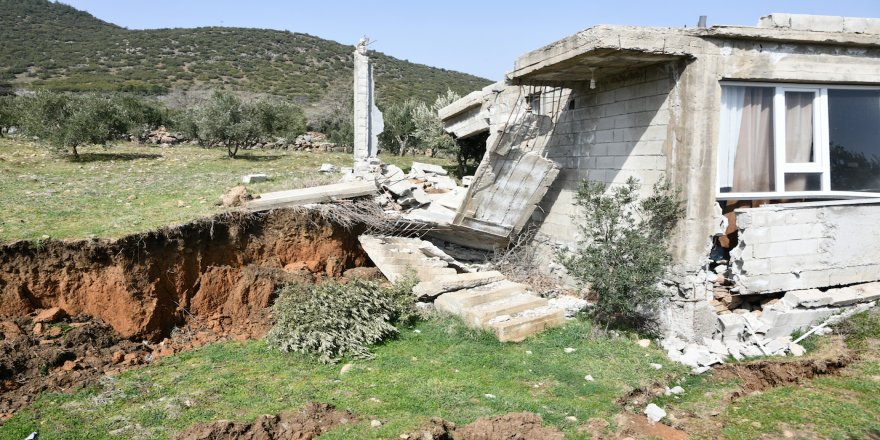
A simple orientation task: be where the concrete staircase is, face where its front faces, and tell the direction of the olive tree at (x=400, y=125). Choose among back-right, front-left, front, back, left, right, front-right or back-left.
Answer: back-left

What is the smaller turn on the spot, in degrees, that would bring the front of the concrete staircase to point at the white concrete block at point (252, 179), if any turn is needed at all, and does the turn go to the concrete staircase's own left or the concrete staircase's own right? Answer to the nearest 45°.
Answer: approximately 180°

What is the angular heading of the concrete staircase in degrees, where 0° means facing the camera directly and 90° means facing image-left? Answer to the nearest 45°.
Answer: approximately 315°

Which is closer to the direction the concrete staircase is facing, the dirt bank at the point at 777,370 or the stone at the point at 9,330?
the dirt bank

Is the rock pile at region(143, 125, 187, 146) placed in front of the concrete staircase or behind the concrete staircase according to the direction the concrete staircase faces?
behind

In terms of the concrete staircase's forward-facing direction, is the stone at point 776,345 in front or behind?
in front

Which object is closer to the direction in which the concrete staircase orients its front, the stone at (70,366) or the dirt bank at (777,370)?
the dirt bank

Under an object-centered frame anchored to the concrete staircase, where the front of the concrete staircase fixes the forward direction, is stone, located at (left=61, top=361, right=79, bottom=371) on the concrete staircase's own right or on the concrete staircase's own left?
on the concrete staircase's own right
